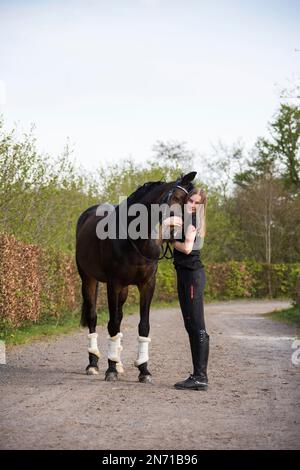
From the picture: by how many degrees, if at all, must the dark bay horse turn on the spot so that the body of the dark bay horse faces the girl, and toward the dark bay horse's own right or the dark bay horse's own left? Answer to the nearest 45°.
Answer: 0° — it already faces them

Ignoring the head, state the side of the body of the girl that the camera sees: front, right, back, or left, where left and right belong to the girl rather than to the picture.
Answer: left

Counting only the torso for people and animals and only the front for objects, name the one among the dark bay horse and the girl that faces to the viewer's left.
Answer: the girl

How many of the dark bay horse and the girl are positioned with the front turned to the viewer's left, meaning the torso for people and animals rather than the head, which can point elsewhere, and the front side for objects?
1

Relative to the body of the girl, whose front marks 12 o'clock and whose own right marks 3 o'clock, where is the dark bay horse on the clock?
The dark bay horse is roughly at 1 o'clock from the girl.
